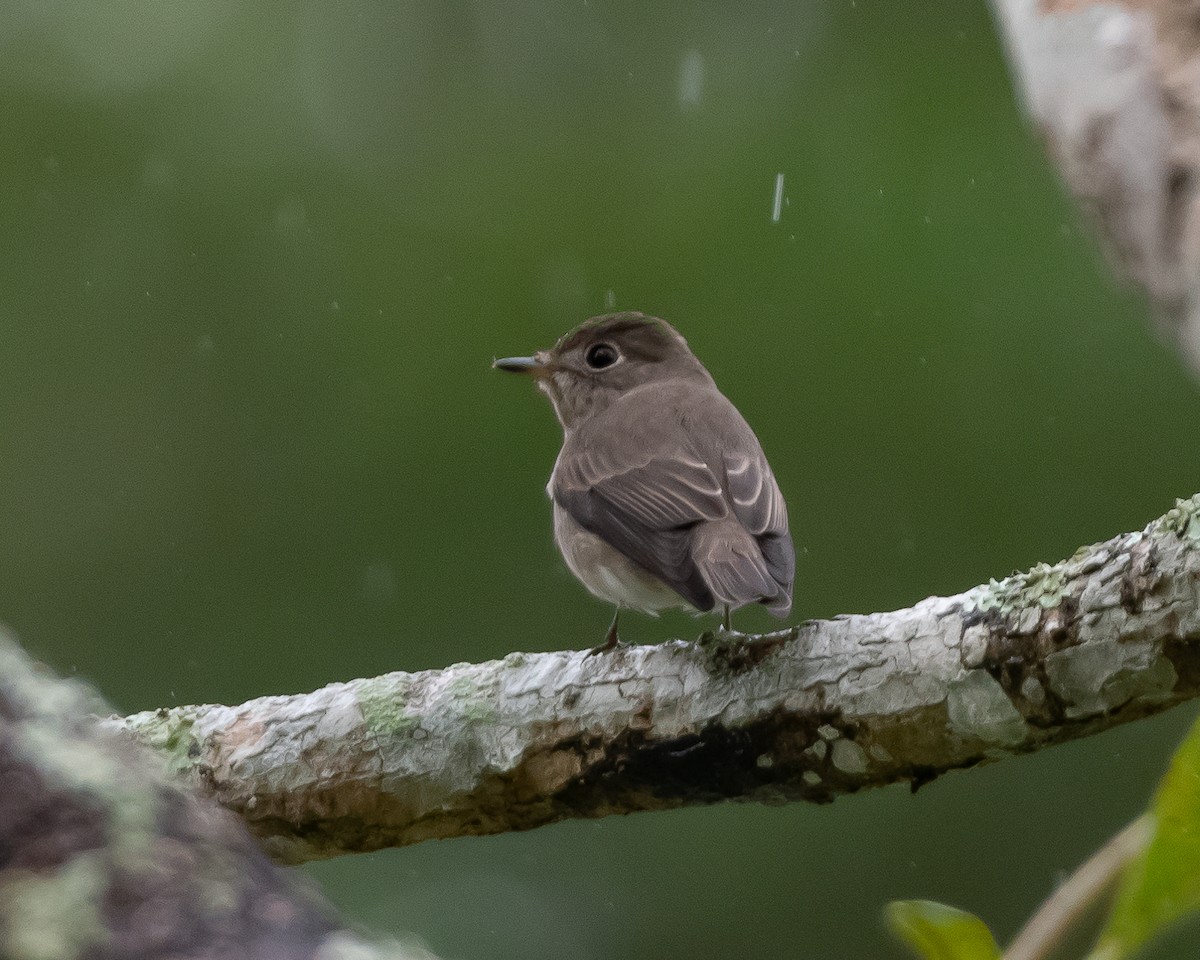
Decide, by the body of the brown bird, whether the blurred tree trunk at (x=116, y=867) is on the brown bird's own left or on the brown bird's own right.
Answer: on the brown bird's own left

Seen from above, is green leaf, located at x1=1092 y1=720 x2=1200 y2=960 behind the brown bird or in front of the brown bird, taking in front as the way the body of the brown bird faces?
behind

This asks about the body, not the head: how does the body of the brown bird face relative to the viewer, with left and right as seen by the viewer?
facing away from the viewer and to the left of the viewer

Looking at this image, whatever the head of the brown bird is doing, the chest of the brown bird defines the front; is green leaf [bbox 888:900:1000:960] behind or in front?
behind
